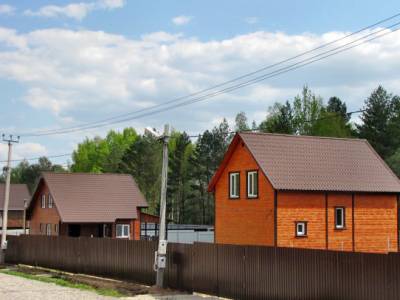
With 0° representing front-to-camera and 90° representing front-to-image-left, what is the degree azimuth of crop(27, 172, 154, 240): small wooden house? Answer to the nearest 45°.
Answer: approximately 315°

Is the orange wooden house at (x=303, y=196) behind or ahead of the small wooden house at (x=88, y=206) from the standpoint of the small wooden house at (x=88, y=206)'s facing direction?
ahead
